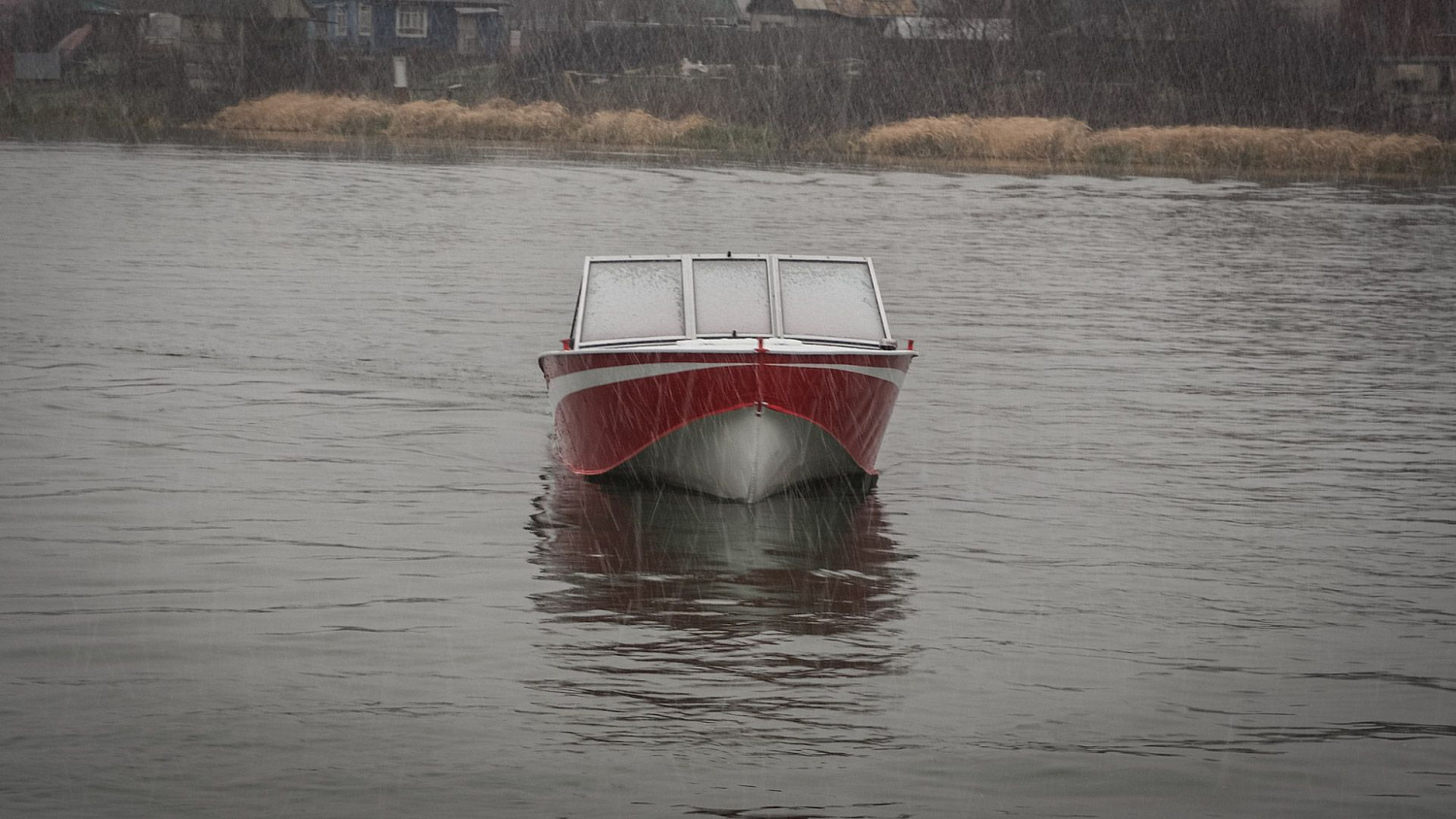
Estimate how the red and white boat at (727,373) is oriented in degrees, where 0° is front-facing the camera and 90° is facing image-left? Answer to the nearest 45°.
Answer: approximately 0°
